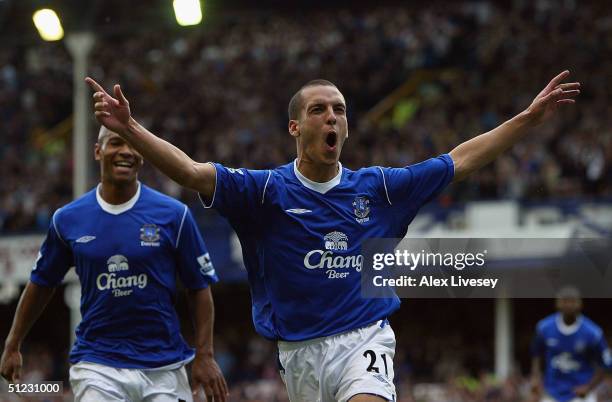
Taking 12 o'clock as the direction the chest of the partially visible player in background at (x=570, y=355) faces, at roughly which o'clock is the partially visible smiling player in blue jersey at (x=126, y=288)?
the partially visible smiling player in blue jersey at (x=126, y=288) is roughly at 1 o'clock from the partially visible player in background at (x=570, y=355).

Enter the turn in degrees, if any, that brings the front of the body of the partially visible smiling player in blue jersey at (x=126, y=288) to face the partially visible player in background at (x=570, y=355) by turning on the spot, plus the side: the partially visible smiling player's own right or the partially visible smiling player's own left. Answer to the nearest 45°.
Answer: approximately 135° to the partially visible smiling player's own left

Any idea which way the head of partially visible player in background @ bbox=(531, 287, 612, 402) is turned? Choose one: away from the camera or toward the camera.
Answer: toward the camera

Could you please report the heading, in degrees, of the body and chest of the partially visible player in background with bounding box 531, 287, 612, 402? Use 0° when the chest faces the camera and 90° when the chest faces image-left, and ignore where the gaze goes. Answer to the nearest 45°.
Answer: approximately 0°

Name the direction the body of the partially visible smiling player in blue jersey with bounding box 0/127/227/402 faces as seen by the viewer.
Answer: toward the camera

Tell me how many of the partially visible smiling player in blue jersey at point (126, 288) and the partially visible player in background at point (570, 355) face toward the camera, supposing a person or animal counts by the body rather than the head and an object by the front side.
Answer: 2
